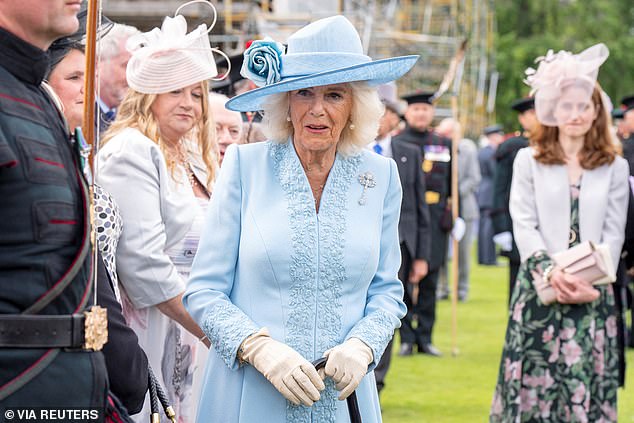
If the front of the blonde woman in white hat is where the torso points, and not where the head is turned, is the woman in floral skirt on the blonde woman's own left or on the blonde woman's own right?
on the blonde woman's own left

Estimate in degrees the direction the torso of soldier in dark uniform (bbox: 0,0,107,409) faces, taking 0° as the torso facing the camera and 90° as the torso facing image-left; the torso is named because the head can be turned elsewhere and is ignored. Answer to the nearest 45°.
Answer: approximately 270°

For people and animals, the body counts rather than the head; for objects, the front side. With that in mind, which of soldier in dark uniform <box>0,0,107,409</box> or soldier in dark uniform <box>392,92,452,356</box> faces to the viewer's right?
soldier in dark uniform <box>0,0,107,409</box>

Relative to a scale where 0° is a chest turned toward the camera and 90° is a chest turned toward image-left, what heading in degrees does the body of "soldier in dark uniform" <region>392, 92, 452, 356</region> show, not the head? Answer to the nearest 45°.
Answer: approximately 0°
